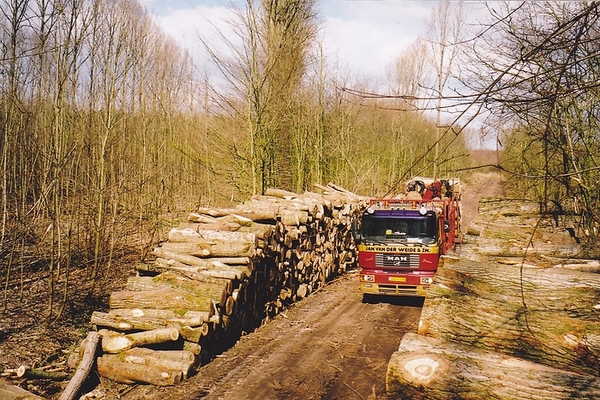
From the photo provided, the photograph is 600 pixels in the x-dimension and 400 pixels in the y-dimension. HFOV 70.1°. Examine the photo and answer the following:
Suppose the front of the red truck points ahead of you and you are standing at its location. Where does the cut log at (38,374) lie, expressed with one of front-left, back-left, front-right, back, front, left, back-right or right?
front-right

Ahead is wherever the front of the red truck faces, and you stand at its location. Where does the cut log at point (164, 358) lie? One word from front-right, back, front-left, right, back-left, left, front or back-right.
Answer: front-right

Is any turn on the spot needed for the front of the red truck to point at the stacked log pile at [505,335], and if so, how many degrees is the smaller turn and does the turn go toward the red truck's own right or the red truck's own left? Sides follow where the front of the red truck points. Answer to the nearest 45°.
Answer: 0° — it already faces it

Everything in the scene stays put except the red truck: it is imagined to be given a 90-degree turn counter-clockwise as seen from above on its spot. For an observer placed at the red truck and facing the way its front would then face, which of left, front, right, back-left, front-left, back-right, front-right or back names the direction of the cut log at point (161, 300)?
back-right

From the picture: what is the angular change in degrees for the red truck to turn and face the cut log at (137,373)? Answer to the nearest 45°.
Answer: approximately 45° to its right

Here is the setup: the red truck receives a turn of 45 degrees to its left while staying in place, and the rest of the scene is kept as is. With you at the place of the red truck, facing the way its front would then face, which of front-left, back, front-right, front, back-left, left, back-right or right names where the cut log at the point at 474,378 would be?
front-right

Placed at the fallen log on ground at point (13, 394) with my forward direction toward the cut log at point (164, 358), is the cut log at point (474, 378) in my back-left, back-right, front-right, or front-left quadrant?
front-right

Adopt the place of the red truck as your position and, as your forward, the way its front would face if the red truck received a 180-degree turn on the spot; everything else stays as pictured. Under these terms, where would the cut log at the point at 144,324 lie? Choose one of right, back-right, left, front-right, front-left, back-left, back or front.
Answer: back-left

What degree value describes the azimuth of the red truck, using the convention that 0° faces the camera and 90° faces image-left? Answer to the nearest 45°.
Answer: approximately 0°
